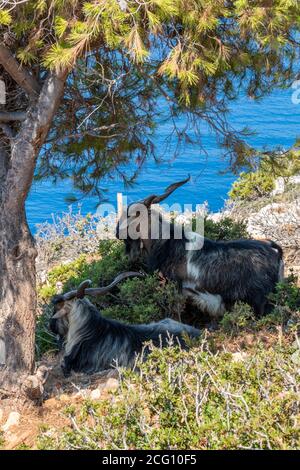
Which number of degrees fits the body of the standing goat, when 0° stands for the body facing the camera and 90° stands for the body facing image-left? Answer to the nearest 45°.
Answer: approximately 90°

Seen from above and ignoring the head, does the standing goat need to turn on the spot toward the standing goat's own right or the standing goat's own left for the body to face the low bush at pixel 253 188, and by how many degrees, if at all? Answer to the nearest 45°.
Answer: approximately 90° to the standing goat's own right

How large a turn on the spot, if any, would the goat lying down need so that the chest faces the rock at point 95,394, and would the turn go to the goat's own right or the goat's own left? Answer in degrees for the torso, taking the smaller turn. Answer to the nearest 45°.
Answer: approximately 90° to the goat's own left

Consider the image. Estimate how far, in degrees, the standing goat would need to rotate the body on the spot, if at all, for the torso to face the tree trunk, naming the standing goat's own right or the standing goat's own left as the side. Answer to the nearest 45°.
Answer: approximately 45° to the standing goat's own left

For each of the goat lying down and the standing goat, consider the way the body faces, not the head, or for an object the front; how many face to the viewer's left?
2

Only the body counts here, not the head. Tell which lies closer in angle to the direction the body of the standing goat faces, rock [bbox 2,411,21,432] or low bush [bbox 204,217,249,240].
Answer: the rock

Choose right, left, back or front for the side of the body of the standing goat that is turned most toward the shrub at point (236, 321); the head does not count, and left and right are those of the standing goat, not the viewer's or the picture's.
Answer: left

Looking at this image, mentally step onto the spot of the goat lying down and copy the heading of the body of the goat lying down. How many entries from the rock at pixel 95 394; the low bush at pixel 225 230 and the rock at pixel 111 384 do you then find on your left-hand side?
2

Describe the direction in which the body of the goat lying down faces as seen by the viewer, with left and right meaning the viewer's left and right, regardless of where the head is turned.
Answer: facing to the left of the viewer

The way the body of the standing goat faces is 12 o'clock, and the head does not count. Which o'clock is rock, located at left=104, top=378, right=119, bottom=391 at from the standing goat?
The rock is roughly at 10 o'clock from the standing goat.
